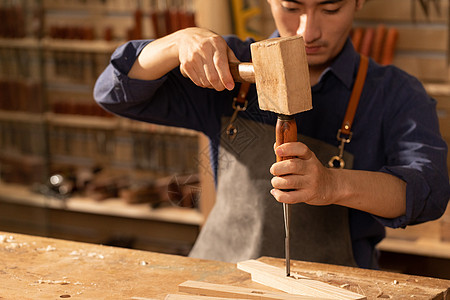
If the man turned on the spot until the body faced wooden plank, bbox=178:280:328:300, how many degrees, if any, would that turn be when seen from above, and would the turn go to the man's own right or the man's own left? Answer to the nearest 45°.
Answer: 0° — they already face it

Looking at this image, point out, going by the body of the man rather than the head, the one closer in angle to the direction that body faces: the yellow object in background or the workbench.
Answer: the workbench

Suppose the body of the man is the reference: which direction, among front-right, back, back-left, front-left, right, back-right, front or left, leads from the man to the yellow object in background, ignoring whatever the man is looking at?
back

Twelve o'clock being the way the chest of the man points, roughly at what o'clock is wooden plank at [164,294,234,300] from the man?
The wooden plank is roughly at 1 o'clock from the man.

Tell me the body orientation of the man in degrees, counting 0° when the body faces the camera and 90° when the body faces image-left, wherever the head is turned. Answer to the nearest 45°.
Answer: approximately 0°

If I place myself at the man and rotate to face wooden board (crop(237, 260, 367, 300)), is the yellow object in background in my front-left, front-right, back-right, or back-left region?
back-right
